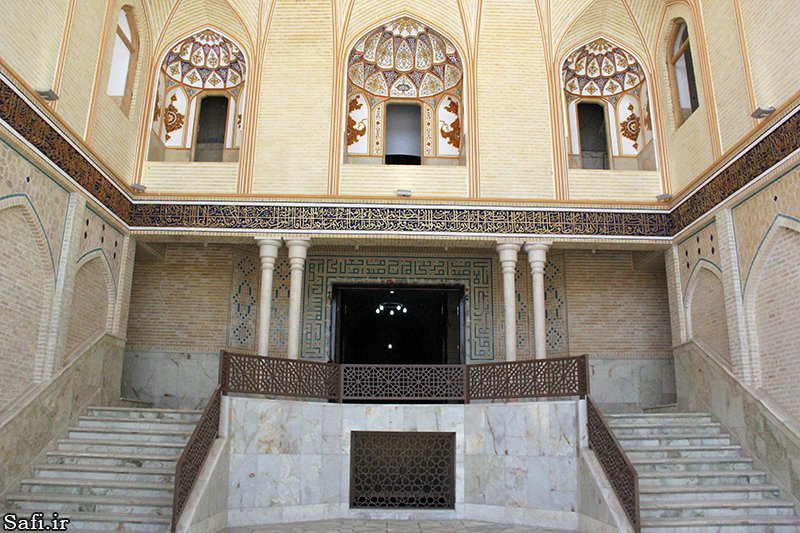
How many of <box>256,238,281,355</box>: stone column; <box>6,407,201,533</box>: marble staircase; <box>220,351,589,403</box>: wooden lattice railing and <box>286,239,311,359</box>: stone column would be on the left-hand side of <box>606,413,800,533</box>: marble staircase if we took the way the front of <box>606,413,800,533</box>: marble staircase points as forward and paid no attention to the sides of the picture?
0

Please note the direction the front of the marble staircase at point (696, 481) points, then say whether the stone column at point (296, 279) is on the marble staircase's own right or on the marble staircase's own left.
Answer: on the marble staircase's own right

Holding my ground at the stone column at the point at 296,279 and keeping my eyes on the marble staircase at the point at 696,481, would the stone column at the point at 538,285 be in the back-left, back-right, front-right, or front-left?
front-left

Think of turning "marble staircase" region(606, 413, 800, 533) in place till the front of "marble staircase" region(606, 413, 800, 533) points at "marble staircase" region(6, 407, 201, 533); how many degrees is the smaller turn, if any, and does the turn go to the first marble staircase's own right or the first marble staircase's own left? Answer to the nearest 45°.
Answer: approximately 45° to the first marble staircase's own right

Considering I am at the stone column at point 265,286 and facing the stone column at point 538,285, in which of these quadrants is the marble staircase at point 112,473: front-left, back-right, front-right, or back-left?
back-right

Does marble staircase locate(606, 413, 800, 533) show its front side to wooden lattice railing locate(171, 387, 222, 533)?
no

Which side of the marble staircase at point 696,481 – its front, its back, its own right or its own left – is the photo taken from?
front

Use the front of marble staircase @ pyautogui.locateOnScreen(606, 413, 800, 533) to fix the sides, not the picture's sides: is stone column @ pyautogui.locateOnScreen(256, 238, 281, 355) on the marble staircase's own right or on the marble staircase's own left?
on the marble staircase's own right

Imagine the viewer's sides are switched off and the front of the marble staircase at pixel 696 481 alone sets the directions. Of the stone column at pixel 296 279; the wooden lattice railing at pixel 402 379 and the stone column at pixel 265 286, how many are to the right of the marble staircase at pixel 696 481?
3

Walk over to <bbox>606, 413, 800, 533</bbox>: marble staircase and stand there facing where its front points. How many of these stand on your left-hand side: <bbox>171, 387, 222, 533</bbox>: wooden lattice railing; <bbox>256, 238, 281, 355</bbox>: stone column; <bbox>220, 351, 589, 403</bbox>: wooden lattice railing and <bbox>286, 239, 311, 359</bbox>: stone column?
0

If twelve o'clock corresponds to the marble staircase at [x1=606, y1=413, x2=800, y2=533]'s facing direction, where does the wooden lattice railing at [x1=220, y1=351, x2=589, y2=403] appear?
The wooden lattice railing is roughly at 3 o'clock from the marble staircase.
